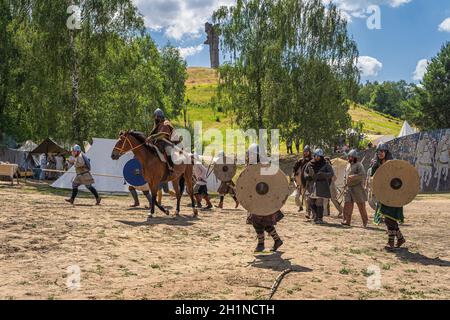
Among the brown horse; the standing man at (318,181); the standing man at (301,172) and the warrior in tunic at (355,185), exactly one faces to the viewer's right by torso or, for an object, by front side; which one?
the standing man at (301,172)

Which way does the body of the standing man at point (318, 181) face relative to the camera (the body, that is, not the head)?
toward the camera

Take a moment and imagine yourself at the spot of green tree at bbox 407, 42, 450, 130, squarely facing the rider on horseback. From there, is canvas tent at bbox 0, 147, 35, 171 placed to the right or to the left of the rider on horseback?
right

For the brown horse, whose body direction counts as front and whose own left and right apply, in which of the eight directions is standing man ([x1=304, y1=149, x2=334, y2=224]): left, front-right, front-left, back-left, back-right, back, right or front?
back-left

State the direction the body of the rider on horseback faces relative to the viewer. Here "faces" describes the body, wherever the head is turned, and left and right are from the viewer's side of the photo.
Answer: facing to the left of the viewer

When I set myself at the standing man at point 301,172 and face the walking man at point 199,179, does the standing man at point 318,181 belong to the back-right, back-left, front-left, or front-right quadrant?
back-left

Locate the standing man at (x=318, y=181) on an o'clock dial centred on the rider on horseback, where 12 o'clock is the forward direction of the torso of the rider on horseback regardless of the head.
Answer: The standing man is roughly at 6 o'clock from the rider on horseback.

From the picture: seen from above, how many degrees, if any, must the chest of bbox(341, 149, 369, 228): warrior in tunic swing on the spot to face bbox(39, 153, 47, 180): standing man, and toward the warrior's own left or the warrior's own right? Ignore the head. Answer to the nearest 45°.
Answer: approximately 90° to the warrior's own right

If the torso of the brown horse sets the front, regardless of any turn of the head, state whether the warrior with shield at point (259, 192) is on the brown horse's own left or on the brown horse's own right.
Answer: on the brown horse's own left

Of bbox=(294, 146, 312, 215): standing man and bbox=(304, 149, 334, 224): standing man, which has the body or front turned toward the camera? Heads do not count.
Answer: bbox=(304, 149, 334, 224): standing man
